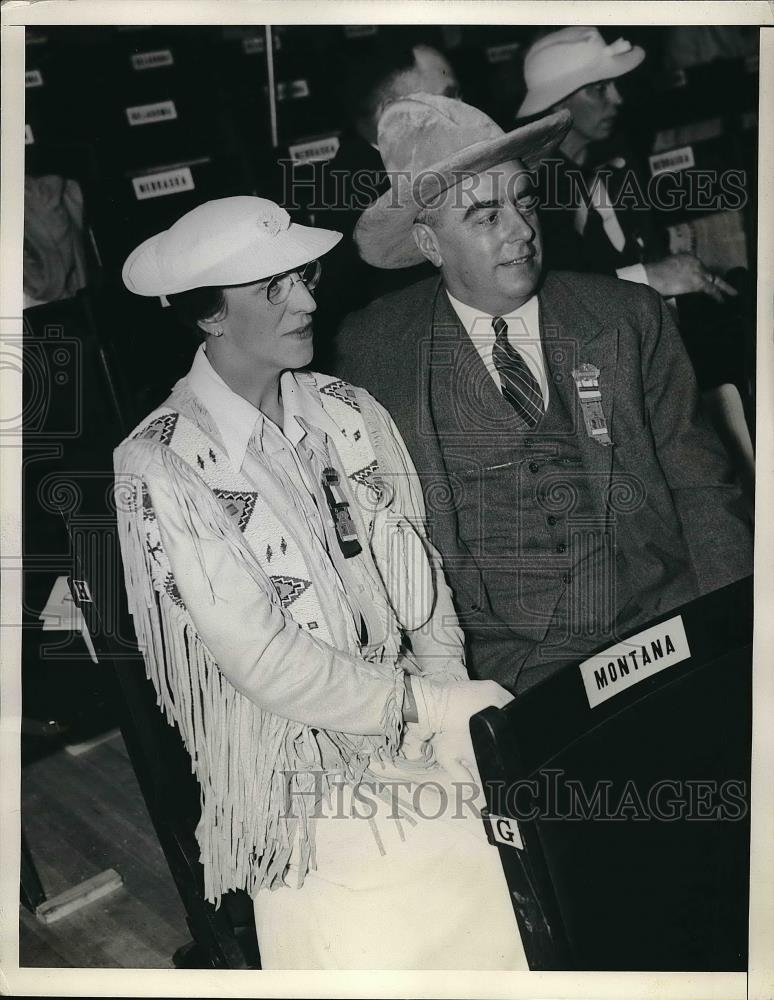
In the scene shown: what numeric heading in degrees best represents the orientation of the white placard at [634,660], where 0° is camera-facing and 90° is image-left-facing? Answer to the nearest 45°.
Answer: approximately 0°

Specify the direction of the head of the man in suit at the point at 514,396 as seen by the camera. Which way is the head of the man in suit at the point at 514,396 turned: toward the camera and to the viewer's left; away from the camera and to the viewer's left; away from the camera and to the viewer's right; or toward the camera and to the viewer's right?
toward the camera and to the viewer's right
